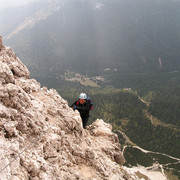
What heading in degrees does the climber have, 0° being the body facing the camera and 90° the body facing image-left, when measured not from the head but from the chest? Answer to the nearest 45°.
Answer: approximately 45°
